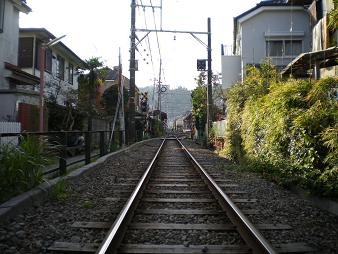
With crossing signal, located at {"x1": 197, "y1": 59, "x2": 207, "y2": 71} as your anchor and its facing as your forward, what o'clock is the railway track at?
The railway track is roughly at 12 o'clock from the crossing signal.

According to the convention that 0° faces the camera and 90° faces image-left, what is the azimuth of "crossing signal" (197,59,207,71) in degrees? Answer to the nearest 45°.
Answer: approximately 0°

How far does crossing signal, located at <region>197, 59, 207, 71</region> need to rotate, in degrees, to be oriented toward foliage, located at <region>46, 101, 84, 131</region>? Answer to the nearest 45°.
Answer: approximately 45° to its right

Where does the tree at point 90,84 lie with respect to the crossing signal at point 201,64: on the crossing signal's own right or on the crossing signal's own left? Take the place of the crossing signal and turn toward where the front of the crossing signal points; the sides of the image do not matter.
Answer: on the crossing signal's own right

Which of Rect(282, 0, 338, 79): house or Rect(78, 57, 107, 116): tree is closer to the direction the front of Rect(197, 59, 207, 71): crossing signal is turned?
the house

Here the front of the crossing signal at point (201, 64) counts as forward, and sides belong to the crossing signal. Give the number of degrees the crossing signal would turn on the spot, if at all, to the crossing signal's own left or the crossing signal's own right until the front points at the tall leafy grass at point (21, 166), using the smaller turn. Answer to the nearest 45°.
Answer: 0° — it already faces it

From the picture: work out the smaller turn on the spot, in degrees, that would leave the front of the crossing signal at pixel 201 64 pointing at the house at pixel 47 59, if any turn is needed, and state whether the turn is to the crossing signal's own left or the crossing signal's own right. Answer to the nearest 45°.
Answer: approximately 45° to the crossing signal's own right

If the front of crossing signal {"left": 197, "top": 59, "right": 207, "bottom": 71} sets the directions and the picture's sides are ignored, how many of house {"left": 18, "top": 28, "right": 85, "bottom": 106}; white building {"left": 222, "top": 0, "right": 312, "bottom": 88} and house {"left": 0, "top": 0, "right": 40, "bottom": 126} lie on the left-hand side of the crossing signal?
1

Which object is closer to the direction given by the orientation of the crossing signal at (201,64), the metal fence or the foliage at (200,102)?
the metal fence

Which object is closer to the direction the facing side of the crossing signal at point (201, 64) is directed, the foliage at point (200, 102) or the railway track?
the railway track
